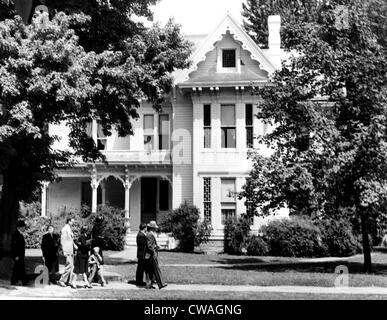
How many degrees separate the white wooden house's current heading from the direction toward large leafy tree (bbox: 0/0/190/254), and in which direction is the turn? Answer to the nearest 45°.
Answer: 0° — it already faces it

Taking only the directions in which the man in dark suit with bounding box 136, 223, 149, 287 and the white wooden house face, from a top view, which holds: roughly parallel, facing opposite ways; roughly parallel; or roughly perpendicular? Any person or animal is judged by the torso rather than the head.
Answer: roughly perpendicular

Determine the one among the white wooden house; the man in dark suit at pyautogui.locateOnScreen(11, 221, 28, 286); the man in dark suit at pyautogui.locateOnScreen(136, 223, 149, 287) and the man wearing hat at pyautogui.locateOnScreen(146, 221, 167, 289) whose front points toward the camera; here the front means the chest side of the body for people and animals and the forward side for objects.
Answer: the white wooden house

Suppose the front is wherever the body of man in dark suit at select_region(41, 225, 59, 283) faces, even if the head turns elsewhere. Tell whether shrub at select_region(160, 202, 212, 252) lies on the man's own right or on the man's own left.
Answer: on the man's own left

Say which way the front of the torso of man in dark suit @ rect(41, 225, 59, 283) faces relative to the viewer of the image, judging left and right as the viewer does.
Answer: facing the viewer and to the right of the viewer

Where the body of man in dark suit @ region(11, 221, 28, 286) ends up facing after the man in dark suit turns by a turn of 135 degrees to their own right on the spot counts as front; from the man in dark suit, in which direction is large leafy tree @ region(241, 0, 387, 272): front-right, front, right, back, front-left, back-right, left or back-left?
back-left

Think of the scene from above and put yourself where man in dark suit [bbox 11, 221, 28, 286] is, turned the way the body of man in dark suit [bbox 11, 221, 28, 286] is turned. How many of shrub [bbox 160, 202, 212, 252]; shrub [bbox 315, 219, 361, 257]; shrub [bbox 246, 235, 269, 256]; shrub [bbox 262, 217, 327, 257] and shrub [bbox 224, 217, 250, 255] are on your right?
0

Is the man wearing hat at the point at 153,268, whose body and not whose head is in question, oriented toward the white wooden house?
no

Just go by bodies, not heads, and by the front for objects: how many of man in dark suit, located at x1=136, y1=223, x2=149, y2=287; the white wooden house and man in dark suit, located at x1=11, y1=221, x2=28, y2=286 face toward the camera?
1

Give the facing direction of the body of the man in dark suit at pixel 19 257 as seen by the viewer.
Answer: to the viewer's right

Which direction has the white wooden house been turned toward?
toward the camera

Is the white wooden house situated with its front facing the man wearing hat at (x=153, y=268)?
yes
